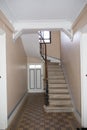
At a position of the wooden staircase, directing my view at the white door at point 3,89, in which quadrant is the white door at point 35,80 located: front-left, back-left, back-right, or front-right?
back-right

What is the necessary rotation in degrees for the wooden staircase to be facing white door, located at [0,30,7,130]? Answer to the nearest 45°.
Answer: approximately 45° to its right

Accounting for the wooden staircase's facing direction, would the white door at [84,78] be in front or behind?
in front

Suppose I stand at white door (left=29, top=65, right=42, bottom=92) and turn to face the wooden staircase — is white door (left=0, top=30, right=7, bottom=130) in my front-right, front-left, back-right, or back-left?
front-right

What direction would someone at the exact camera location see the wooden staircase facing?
facing the viewer

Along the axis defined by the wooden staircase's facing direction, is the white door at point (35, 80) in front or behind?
behind
